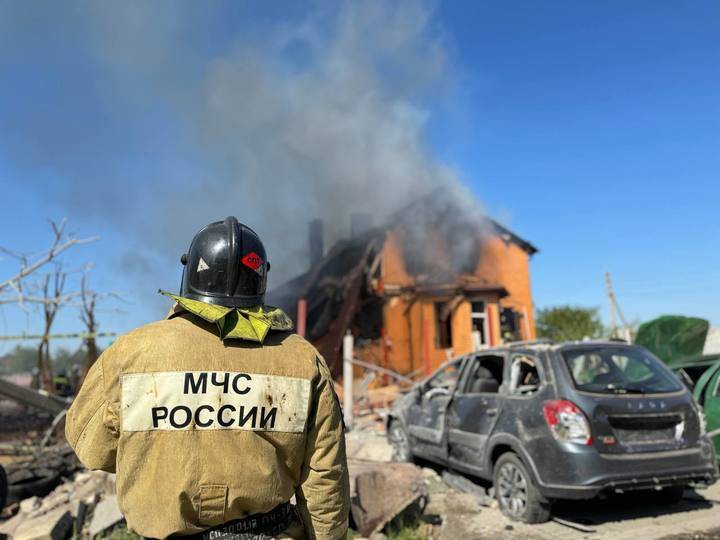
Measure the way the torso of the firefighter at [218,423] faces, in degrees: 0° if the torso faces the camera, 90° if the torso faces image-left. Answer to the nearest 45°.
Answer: approximately 180°

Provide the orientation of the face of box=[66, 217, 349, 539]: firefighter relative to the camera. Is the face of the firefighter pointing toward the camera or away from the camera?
away from the camera

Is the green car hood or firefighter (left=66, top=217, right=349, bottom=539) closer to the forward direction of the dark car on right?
the green car hood

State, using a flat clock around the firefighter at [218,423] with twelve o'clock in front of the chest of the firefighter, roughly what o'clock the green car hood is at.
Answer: The green car hood is roughly at 2 o'clock from the firefighter.

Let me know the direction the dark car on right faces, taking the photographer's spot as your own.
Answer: facing away from the viewer and to the left of the viewer

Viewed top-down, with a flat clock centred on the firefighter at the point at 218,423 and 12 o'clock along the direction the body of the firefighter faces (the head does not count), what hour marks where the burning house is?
The burning house is roughly at 1 o'clock from the firefighter.

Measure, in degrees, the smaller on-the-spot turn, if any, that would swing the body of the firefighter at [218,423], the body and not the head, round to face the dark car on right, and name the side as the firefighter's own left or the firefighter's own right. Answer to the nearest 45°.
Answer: approximately 45° to the firefighter's own right
